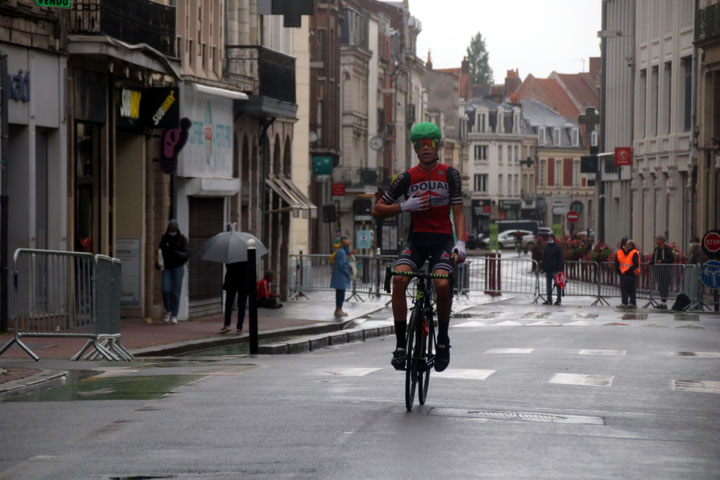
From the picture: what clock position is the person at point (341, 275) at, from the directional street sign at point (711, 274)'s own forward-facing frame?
The person is roughly at 2 o'clock from the directional street sign.

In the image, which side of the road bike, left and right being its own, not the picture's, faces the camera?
front

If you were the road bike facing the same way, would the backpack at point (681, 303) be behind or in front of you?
behind

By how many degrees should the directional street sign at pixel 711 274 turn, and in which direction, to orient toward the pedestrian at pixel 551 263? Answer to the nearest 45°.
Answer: approximately 135° to its right

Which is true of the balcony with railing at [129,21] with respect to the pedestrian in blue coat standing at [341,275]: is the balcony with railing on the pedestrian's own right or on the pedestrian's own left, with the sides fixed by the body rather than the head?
on the pedestrian's own right
